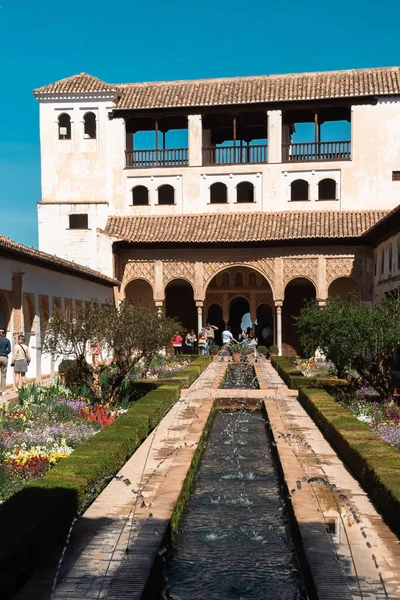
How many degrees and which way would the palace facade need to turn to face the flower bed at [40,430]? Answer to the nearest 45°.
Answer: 0° — it already faces it

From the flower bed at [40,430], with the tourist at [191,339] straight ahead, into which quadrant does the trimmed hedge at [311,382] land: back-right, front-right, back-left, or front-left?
front-right

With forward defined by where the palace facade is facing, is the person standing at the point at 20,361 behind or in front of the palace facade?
in front

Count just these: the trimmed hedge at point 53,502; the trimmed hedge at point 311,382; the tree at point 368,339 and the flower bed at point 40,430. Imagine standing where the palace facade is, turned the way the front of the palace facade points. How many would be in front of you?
4

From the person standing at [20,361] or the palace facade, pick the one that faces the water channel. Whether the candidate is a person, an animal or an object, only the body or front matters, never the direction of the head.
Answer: the palace facade

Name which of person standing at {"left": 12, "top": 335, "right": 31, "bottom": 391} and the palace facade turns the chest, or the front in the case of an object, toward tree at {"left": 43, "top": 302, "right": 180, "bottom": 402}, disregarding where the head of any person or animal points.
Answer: the palace facade

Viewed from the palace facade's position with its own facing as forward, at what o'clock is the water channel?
The water channel is roughly at 12 o'clock from the palace facade.

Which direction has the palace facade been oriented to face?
toward the camera
